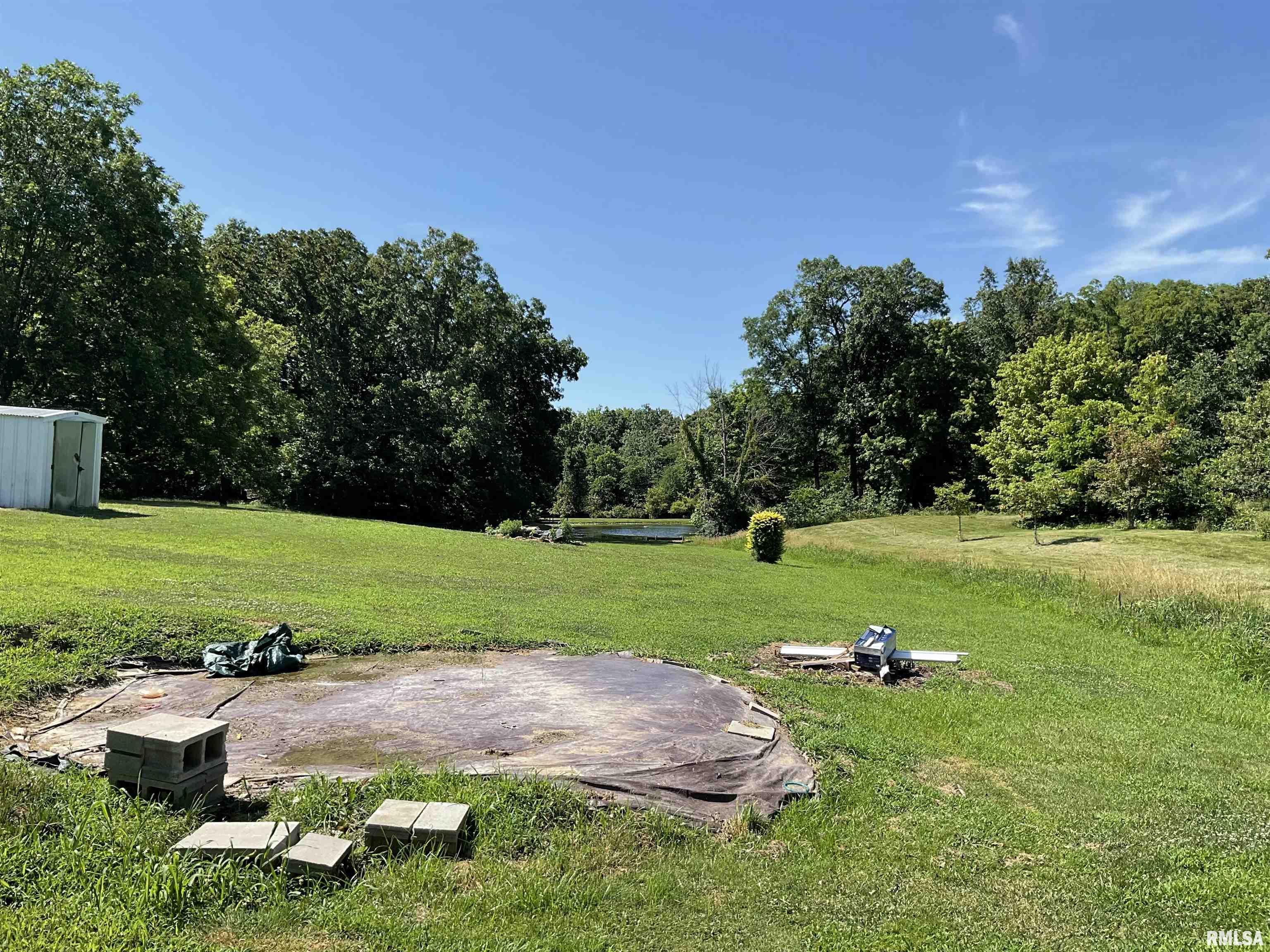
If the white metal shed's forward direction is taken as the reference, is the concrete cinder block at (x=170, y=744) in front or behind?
in front

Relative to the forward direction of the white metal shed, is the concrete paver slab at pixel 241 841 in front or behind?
in front

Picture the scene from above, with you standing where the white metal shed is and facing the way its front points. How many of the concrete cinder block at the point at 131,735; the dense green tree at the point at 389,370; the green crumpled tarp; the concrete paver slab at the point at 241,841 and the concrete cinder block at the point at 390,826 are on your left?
1

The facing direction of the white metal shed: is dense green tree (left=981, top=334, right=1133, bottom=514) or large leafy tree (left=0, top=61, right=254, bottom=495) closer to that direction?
the dense green tree

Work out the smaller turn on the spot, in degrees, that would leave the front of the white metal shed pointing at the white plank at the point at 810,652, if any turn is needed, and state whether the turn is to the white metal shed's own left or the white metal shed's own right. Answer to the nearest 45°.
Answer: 0° — it already faces it

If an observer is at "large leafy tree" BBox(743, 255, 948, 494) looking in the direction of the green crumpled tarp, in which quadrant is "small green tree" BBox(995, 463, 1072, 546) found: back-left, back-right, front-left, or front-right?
front-left

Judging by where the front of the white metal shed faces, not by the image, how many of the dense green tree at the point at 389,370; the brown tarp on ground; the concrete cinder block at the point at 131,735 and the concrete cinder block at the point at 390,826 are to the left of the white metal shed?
1

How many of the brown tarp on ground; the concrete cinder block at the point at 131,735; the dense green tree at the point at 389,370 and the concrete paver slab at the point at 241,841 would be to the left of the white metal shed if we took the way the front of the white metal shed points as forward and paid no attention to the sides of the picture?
1

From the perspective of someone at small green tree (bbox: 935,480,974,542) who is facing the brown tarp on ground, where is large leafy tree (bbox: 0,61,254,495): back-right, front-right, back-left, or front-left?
front-right

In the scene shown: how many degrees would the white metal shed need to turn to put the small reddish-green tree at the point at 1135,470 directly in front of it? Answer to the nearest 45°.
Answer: approximately 45° to its left

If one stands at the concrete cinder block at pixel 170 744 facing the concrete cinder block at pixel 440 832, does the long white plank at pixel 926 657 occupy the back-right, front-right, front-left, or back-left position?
front-left

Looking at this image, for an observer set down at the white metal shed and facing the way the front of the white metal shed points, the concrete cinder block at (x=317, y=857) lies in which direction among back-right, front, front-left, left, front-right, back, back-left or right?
front-right

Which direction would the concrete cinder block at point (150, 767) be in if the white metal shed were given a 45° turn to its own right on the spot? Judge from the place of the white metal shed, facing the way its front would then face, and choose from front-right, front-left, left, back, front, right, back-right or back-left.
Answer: front

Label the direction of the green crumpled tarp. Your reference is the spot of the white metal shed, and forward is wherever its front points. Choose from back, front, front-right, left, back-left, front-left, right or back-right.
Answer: front-right

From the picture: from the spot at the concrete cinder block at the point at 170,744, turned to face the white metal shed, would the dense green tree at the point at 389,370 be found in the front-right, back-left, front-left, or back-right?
front-right

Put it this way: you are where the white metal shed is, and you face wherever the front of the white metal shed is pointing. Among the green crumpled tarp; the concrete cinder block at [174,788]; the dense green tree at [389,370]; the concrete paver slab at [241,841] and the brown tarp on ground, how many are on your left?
1

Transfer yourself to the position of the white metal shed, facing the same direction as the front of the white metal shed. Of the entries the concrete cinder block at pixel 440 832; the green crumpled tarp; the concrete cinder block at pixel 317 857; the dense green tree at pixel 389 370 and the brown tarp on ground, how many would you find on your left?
1
